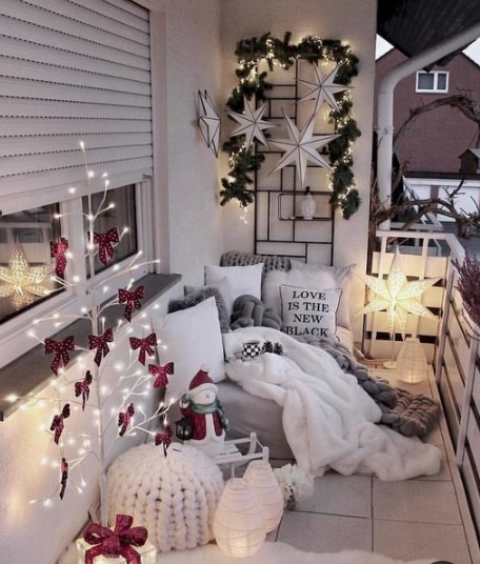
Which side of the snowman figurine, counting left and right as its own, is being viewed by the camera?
front

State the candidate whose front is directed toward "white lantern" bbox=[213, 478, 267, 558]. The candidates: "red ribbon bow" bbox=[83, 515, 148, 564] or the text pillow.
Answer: the text pillow

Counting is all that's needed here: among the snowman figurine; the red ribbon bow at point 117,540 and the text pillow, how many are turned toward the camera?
3

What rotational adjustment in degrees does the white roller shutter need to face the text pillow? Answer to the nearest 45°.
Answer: approximately 90° to its left

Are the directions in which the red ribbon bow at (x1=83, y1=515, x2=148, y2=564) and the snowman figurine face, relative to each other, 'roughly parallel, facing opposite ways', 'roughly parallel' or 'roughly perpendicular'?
roughly parallel

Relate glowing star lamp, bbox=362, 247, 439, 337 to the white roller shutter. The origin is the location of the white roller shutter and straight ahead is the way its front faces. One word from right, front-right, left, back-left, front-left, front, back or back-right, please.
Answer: left

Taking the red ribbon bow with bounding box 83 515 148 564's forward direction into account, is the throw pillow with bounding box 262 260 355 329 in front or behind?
behind

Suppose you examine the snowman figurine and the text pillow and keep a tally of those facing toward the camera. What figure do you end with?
2

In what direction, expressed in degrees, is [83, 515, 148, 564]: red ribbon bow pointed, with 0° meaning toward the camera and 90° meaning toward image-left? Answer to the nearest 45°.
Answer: approximately 0°

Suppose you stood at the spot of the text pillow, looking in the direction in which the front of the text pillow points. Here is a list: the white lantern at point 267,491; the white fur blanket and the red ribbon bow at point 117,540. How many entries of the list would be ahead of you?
3

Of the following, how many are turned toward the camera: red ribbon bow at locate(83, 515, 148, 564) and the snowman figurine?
2

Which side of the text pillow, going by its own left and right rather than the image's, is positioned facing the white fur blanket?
front

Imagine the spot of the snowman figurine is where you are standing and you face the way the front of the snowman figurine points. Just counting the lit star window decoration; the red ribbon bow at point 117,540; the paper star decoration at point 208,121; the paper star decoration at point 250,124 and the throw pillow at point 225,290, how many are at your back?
3
